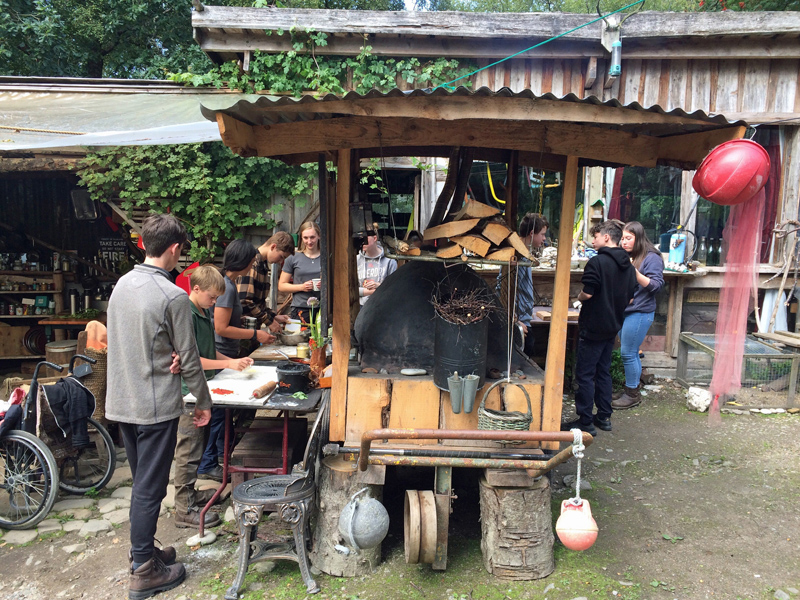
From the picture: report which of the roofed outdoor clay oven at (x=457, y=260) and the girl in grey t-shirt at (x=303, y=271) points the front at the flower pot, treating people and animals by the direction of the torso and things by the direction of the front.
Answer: the girl in grey t-shirt

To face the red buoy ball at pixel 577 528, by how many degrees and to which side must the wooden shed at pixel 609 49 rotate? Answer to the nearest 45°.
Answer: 0° — it already faces it

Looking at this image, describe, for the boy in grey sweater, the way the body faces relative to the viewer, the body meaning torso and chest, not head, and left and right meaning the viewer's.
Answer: facing away from the viewer and to the right of the viewer

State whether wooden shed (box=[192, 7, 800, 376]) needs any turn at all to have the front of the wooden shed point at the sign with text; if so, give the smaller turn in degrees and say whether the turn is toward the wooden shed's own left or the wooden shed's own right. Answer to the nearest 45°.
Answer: approximately 90° to the wooden shed's own right

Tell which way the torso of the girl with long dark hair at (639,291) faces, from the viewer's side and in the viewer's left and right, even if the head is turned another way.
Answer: facing to the left of the viewer

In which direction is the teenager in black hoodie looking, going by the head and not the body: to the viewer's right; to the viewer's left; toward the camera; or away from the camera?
to the viewer's left

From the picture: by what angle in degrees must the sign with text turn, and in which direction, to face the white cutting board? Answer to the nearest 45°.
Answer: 0° — it already faces it

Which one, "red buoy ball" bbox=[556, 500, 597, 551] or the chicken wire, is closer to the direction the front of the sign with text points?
the red buoy ball
